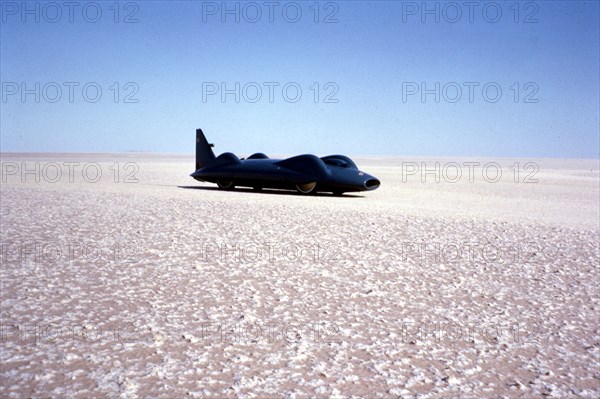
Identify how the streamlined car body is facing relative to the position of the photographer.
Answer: facing the viewer and to the right of the viewer
